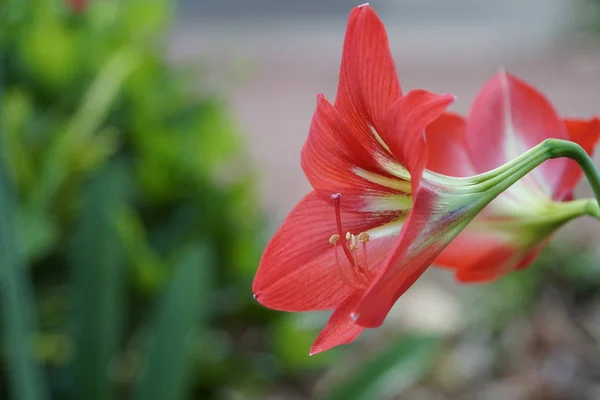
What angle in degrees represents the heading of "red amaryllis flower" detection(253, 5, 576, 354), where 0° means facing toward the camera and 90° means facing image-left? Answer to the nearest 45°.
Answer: approximately 45°
